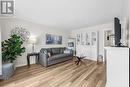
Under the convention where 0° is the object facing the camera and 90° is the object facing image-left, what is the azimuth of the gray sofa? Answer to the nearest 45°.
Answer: approximately 315°

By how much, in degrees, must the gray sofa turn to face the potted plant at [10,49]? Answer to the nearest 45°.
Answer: approximately 90° to its right
